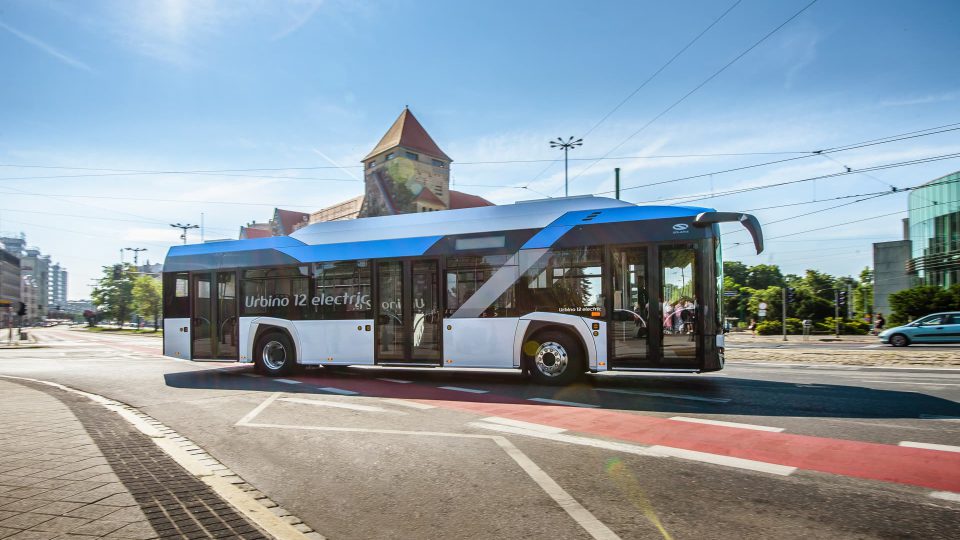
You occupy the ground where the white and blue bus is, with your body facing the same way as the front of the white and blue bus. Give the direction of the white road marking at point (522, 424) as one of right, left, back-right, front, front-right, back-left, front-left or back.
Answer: right

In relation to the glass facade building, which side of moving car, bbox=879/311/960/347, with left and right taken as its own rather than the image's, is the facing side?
right

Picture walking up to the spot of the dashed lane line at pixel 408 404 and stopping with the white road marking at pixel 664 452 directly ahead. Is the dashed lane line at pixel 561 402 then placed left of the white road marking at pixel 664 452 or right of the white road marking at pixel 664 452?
left

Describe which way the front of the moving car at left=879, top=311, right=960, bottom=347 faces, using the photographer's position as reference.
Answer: facing to the left of the viewer

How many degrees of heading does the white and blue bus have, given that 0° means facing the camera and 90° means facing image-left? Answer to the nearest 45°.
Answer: approximately 270°

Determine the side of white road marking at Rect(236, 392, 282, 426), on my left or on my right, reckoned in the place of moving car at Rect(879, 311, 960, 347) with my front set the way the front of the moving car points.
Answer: on my left

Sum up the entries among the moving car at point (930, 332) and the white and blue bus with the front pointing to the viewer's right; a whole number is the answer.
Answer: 1

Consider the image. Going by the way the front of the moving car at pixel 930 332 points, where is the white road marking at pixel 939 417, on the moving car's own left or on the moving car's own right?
on the moving car's own left

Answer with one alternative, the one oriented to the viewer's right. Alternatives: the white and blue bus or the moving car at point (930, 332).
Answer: the white and blue bus

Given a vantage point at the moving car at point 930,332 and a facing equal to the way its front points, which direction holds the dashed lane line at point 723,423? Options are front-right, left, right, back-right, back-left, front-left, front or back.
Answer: left

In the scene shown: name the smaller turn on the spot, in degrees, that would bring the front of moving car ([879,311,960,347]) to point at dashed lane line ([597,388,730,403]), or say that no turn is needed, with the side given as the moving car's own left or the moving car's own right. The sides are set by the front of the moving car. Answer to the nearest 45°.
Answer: approximately 90° to the moving car's own left

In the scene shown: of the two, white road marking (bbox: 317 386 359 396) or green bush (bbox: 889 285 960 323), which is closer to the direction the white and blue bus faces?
the green bush
